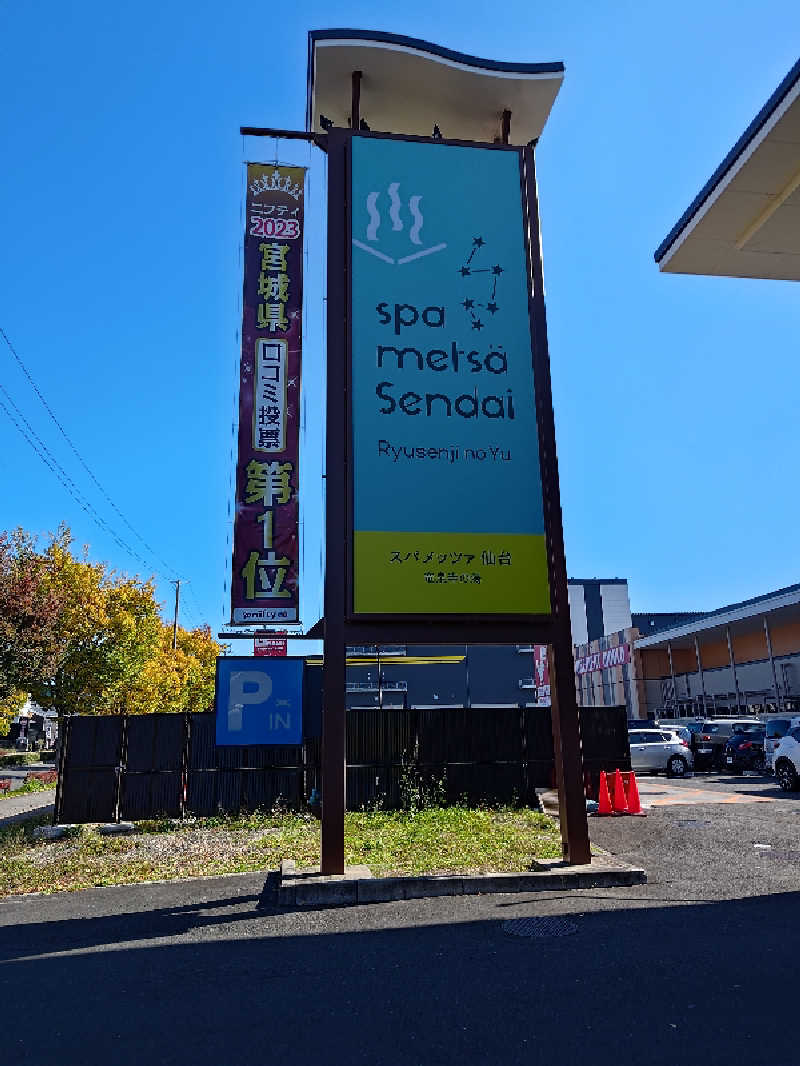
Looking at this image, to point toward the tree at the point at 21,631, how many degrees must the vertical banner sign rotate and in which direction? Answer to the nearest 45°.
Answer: approximately 135° to its right

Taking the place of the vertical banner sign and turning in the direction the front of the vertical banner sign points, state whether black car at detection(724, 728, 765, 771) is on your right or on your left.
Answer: on your left

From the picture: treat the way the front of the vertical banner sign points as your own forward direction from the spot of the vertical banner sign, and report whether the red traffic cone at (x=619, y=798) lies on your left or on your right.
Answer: on your left

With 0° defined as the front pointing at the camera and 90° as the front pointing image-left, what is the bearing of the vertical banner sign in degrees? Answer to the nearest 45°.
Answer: approximately 0°

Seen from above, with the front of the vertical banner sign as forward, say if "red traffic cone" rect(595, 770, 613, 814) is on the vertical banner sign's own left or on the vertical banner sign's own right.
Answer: on the vertical banner sign's own left

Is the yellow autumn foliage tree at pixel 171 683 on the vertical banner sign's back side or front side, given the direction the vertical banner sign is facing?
on the back side

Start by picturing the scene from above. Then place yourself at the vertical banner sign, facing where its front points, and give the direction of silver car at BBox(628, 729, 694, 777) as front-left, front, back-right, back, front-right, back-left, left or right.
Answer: back-left
